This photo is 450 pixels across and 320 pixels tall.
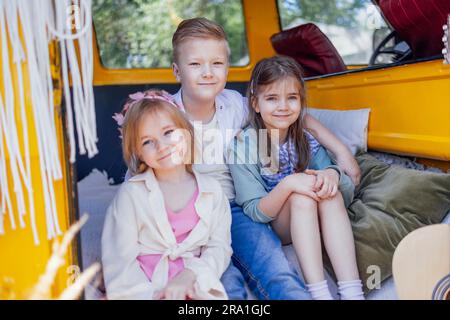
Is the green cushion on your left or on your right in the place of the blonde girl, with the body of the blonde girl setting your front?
on your left

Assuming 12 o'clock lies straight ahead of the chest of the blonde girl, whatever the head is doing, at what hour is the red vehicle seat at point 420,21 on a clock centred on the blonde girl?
The red vehicle seat is roughly at 8 o'clock from the blonde girl.

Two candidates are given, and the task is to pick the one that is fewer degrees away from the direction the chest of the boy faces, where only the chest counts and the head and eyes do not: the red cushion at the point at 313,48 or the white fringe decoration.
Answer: the white fringe decoration

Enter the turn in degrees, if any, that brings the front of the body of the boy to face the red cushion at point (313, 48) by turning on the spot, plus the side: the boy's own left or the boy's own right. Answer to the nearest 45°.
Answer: approximately 180°

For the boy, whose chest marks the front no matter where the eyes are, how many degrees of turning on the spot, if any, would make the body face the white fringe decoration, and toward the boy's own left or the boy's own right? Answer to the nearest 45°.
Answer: approximately 45° to the boy's own right

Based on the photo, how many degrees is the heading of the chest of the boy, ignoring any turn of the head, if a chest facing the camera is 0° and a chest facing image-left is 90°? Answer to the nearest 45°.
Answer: approximately 0°

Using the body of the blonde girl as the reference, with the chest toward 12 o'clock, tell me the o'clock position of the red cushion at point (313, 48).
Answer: The red cushion is roughly at 7 o'clock from the blonde girl.

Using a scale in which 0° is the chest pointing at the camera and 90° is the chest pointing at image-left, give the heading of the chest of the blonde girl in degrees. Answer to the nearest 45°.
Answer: approximately 0°

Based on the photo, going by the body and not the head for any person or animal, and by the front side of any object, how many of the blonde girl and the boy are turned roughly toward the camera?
2

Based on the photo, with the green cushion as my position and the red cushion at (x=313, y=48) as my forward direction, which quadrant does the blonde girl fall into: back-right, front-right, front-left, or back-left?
back-left
